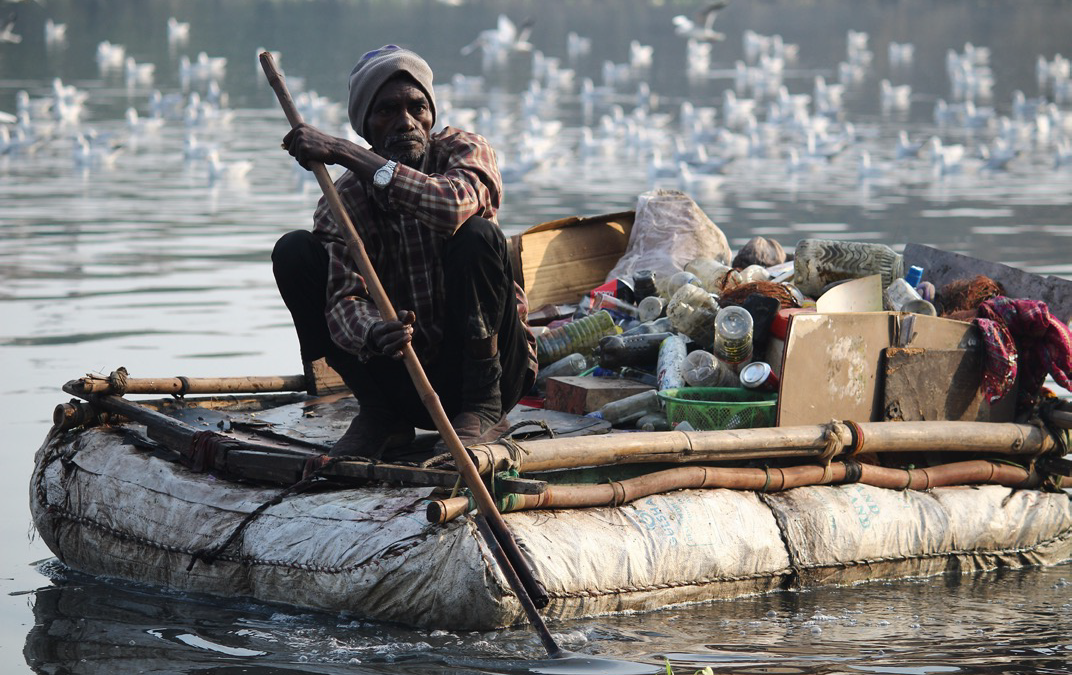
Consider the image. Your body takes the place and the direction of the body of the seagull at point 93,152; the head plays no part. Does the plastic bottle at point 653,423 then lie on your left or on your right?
on your left

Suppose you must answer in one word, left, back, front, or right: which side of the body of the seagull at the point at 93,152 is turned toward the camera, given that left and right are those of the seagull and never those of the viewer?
left
